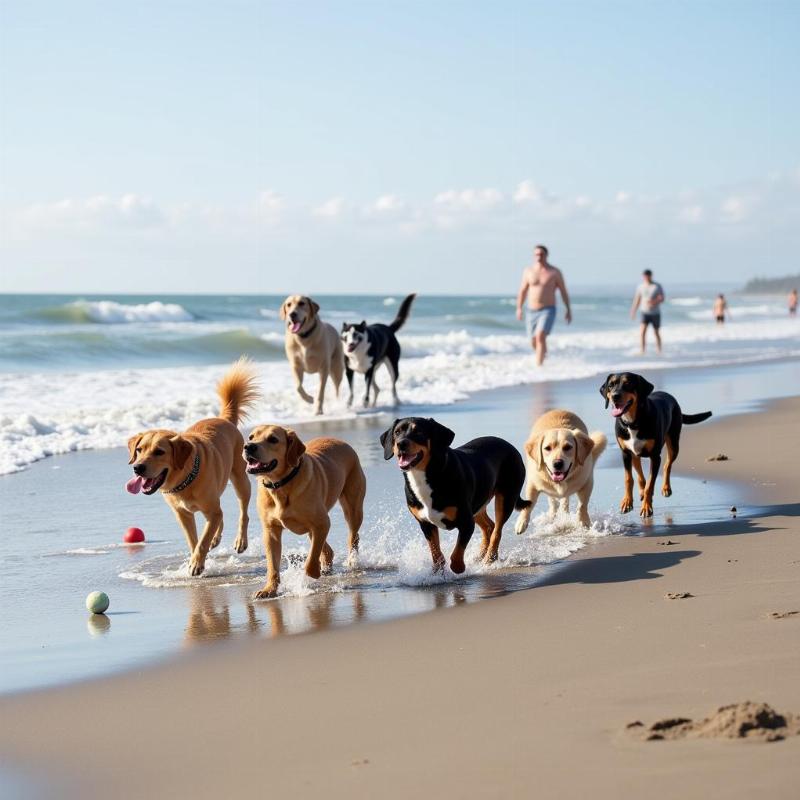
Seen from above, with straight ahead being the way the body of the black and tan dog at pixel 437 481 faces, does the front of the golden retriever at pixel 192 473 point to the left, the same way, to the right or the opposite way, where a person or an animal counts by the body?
the same way

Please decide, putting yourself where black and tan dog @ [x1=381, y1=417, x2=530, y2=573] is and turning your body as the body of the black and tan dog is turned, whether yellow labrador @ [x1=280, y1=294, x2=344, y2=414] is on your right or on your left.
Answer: on your right

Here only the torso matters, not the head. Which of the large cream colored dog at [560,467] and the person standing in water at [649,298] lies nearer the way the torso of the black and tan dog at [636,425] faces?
the large cream colored dog

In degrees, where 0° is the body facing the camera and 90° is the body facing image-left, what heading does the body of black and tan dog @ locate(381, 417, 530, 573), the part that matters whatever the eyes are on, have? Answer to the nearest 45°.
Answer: approximately 45°

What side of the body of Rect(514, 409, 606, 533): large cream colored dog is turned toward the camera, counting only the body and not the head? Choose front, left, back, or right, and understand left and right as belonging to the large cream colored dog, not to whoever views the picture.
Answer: front

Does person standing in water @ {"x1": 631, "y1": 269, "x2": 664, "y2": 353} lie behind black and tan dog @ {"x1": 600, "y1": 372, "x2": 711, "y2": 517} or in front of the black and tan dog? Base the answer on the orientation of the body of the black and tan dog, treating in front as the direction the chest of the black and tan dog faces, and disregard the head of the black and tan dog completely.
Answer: behind

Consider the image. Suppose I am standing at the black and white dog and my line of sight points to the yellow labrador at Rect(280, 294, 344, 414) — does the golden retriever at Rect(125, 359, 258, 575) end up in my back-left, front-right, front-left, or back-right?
front-left

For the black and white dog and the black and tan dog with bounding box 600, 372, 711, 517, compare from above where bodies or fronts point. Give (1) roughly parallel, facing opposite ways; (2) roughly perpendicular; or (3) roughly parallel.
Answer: roughly parallel

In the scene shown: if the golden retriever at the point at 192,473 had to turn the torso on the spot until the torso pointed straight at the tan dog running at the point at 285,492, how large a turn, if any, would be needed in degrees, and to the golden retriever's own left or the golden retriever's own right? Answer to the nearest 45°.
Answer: approximately 90° to the golden retriever's own left

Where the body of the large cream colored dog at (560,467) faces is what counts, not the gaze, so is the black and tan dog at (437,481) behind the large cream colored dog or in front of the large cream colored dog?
in front

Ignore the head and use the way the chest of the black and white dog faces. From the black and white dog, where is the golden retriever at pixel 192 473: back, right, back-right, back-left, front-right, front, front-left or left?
front-left

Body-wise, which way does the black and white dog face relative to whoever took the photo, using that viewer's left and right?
facing the viewer and to the left of the viewer

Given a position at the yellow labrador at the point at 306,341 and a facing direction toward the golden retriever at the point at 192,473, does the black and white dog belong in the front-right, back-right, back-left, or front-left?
back-left

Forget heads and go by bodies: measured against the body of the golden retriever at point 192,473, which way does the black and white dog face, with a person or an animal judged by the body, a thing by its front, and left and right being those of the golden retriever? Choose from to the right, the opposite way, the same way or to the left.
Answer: the same way

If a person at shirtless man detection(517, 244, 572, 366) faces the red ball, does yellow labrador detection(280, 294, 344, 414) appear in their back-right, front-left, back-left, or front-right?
front-right

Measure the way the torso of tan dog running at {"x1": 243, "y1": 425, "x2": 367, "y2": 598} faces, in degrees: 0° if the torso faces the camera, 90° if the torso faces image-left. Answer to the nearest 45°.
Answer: approximately 45°

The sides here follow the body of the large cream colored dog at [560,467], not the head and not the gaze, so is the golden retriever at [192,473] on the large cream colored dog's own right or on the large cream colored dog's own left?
on the large cream colored dog's own right

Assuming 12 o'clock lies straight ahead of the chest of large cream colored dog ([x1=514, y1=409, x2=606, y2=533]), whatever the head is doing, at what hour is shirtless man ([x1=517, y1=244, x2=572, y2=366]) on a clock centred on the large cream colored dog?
The shirtless man is roughly at 6 o'clock from the large cream colored dog.
